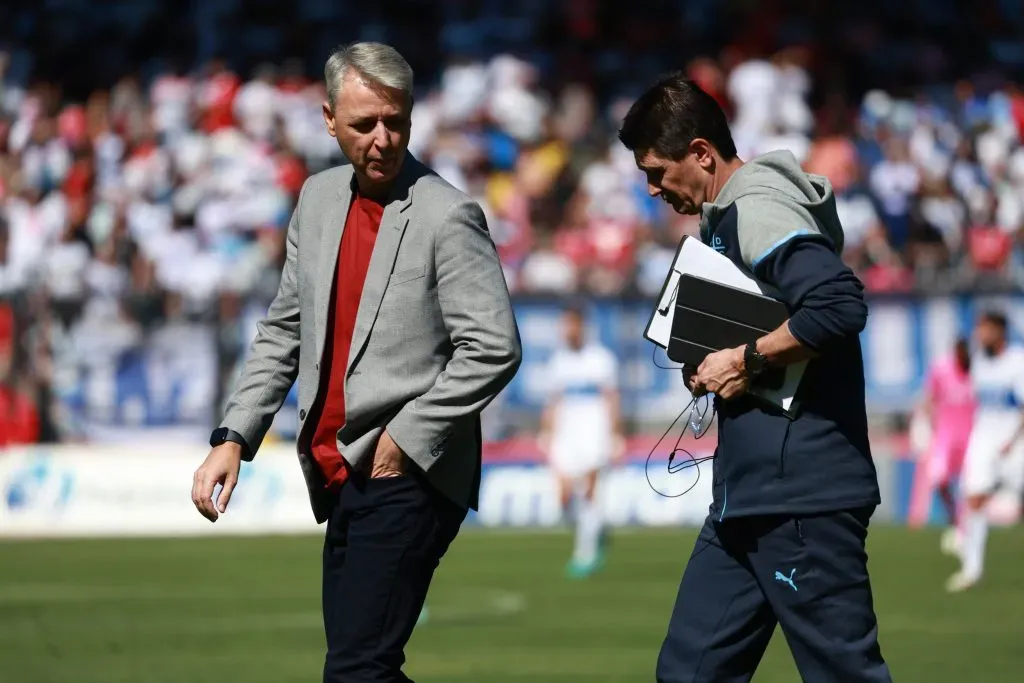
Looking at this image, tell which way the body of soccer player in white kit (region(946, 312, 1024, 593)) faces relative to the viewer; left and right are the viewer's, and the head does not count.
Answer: facing the viewer and to the left of the viewer

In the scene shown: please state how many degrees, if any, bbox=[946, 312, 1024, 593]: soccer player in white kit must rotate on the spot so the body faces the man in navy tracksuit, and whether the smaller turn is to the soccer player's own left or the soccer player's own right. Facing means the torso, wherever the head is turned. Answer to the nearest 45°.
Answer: approximately 45° to the soccer player's own left

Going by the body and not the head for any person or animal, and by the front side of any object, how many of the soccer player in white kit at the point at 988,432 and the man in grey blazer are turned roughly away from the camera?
0

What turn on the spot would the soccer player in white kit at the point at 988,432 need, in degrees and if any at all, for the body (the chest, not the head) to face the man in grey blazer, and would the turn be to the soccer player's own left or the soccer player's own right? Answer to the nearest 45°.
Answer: approximately 45° to the soccer player's own left

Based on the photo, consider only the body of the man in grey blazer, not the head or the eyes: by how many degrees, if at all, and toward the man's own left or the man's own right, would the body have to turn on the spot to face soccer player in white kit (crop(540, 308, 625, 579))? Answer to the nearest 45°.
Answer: approximately 135° to the man's own right

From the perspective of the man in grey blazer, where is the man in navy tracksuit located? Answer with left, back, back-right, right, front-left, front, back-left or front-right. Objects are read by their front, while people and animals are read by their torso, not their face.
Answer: back-left

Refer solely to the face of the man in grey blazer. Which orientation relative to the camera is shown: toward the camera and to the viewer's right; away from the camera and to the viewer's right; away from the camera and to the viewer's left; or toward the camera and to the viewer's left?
toward the camera and to the viewer's right

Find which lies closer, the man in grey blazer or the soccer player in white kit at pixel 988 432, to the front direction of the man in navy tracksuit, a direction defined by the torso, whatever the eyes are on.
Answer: the man in grey blazer

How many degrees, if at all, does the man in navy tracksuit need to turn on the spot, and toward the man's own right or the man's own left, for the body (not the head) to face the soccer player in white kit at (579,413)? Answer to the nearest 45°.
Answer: approximately 90° to the man's own right

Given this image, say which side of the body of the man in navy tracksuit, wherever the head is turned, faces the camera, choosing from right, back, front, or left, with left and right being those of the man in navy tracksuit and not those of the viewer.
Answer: left

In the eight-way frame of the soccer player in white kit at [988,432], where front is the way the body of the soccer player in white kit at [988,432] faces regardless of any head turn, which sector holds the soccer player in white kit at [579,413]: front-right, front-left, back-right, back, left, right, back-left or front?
front-right

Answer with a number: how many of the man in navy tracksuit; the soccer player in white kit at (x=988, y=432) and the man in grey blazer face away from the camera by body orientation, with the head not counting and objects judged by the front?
0
